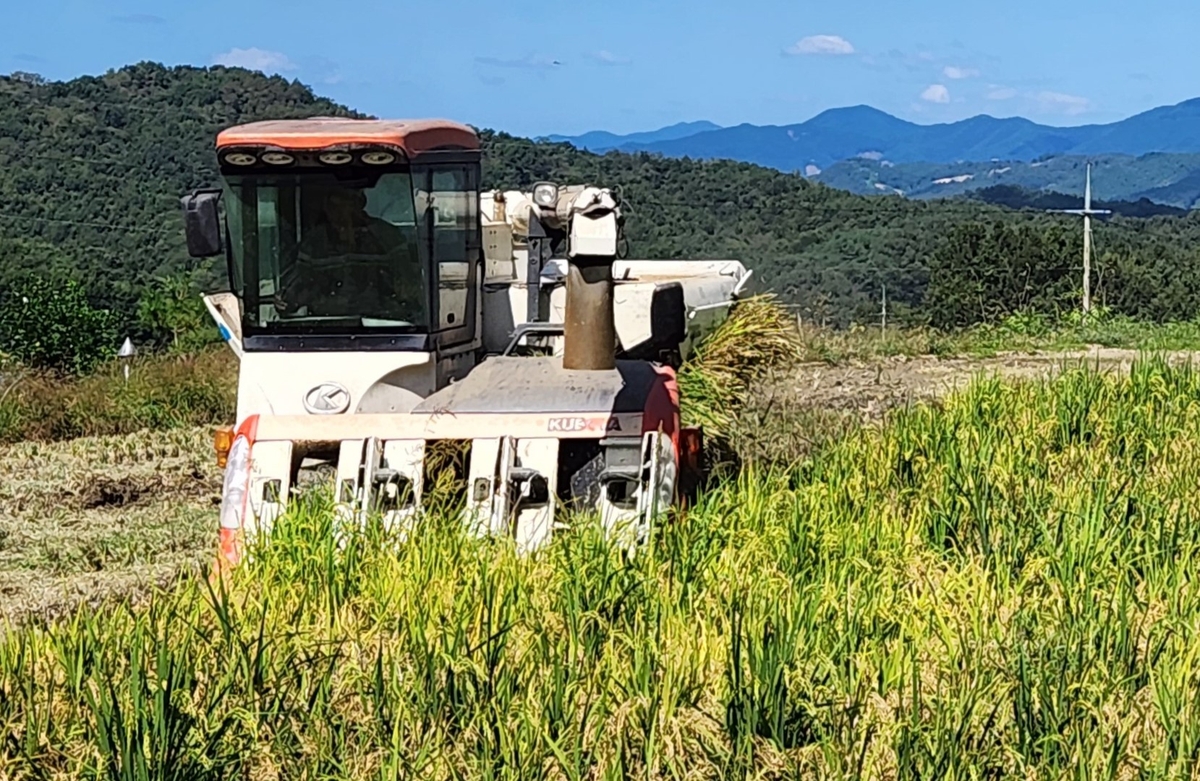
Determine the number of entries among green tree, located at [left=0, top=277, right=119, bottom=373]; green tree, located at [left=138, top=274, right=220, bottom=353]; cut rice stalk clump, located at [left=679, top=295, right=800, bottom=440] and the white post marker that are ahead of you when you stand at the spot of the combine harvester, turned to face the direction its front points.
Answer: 0

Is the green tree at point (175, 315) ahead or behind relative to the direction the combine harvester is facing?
behind

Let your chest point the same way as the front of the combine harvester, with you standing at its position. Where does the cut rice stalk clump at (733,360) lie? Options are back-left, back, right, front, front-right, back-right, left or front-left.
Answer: back-left

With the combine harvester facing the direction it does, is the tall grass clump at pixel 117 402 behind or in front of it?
behind

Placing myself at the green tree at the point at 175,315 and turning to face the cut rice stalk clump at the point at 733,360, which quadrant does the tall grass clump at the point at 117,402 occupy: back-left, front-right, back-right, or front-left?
front-right

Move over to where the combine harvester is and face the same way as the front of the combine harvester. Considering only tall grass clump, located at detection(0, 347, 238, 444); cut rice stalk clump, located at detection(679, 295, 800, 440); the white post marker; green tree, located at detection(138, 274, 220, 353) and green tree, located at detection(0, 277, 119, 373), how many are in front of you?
0

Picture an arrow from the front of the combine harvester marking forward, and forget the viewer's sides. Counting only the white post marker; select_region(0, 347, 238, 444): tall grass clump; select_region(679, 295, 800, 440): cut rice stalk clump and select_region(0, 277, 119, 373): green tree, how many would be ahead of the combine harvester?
0

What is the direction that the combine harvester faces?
toward the camera

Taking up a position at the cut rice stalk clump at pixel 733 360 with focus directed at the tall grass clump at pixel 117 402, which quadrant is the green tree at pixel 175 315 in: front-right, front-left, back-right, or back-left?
front-right

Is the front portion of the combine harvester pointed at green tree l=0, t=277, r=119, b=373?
no

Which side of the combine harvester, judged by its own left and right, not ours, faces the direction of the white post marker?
back

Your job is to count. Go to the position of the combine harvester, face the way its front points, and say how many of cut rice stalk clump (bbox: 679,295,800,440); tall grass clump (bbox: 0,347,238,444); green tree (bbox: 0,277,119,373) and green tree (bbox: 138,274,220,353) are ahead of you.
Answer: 0
